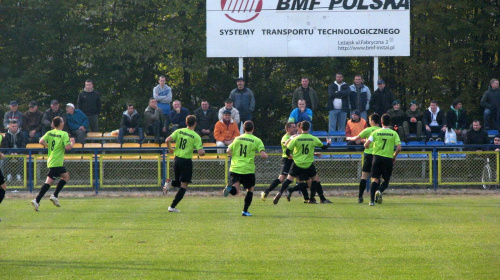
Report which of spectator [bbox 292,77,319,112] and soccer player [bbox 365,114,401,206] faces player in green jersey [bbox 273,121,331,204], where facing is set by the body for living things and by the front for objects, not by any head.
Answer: the spectator

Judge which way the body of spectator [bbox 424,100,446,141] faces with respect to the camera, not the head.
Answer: toward the camera

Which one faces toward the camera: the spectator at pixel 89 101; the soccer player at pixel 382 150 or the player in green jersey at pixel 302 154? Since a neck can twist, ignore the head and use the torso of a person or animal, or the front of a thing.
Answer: the spectator

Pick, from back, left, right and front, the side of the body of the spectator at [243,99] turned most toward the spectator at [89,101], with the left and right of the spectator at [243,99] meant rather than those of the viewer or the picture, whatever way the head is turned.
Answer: right

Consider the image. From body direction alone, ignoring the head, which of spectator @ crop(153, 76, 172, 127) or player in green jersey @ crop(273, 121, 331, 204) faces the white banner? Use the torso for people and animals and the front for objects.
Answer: the player in green jersey

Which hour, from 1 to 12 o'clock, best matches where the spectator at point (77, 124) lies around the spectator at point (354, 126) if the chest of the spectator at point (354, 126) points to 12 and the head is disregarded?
the spectator at point (77, 124) is roughly at 3 o'clock from the spectator at point (354, 126).

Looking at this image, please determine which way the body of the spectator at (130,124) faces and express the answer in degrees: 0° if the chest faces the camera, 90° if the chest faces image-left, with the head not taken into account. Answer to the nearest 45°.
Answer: approximately 0°

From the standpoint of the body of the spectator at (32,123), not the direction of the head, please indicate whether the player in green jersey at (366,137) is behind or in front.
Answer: in front

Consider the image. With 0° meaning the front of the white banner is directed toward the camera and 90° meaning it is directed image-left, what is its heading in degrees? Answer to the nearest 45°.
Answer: approximately 0°

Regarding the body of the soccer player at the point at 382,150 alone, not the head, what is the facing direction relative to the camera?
away from the camera

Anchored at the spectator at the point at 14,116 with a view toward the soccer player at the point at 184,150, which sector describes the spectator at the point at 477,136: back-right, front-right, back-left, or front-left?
front-left

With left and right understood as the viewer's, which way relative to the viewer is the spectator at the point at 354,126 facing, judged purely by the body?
facing the viewer

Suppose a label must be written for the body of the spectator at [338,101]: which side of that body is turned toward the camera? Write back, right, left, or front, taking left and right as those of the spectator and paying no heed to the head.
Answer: front

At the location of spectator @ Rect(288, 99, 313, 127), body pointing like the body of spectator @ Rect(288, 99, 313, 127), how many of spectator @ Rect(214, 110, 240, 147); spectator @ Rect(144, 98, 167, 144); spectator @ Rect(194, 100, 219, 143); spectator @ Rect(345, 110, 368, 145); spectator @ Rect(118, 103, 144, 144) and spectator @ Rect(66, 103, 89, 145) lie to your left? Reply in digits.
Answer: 1
